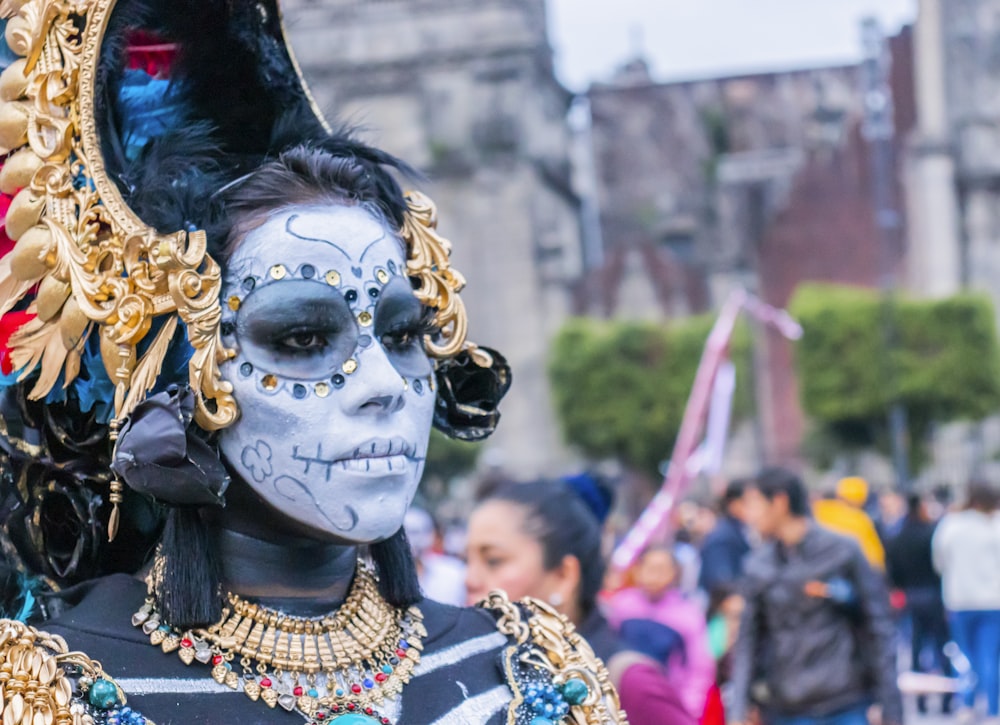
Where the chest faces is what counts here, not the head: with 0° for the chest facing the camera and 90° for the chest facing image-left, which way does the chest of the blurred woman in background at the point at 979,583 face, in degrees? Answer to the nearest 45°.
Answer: approximately 180°

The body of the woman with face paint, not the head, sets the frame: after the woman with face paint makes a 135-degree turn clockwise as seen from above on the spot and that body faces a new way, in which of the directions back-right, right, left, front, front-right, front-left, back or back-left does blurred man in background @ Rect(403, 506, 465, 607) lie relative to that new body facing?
right

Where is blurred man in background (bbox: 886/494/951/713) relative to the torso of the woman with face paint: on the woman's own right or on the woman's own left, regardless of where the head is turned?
on the woman's own left

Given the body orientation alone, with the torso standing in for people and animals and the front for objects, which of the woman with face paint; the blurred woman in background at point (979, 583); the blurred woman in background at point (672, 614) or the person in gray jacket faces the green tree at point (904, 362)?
the blurred woman in background at point (979, 583)

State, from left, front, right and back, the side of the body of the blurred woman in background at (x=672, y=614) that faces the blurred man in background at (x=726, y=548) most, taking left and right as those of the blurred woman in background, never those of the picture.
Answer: back

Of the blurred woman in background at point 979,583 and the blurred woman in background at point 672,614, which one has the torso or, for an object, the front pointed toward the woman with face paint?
the blurred woman in background at point 672,614

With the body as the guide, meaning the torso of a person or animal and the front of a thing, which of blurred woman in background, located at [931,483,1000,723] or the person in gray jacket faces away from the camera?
the blurred woman in background

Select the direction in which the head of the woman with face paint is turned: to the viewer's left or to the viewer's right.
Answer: to the viewer's right

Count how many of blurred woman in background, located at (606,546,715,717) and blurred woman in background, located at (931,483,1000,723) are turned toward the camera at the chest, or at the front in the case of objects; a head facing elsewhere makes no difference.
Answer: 1
